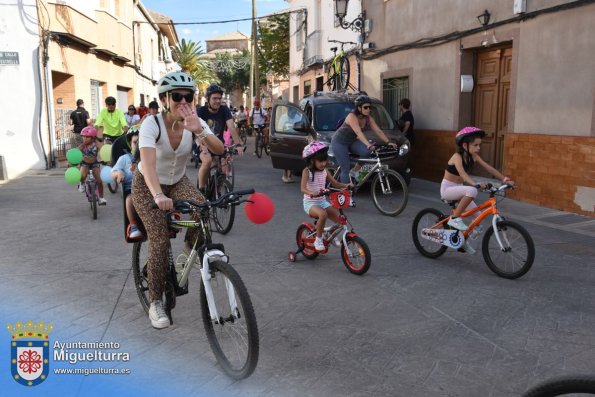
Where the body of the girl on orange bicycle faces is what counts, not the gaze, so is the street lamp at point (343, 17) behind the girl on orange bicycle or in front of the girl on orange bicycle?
behind

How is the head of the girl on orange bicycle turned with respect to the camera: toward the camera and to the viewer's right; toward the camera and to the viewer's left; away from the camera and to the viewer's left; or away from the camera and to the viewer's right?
toward the camera and to the viewer's right

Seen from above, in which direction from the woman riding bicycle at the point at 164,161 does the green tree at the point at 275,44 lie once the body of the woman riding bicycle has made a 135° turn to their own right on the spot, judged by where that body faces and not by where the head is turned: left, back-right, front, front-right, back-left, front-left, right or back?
right

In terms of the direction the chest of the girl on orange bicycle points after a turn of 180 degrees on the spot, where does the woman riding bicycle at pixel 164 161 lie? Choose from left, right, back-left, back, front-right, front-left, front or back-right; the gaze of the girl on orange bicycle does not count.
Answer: left

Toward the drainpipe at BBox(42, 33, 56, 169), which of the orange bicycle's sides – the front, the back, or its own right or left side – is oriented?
back

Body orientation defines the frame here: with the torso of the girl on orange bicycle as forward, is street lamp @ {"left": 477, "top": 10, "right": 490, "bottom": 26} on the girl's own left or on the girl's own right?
on the girl's own left

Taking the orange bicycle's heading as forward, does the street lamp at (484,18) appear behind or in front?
behind

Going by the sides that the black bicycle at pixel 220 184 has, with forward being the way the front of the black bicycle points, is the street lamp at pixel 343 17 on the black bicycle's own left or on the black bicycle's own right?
on the black bicycle's own left

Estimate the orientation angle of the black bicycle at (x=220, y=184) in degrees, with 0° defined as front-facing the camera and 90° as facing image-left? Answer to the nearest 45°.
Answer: approximately 315°

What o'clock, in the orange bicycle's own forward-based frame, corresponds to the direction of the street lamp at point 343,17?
The street lamp is roughly at 7 o'clock from the orange bicycle.

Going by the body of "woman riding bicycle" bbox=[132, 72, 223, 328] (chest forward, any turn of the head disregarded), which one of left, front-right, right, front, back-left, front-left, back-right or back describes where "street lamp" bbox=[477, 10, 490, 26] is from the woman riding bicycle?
left
